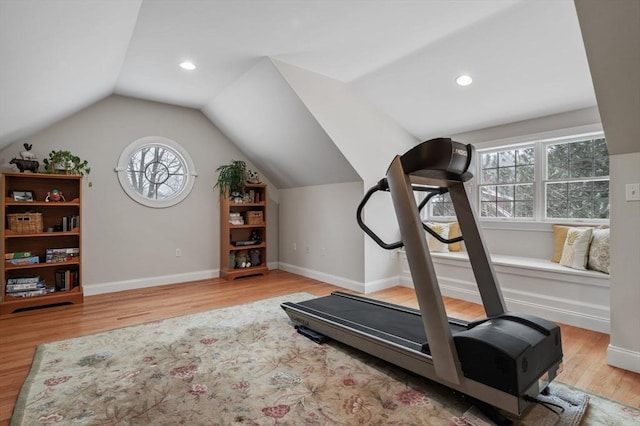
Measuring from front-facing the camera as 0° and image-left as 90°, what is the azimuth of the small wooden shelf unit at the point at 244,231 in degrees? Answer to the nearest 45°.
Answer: approximately 315°

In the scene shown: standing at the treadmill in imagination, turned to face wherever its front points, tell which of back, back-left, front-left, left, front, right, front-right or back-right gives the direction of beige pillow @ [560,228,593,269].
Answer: left

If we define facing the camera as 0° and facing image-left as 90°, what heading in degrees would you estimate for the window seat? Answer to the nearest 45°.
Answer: approximately 45°

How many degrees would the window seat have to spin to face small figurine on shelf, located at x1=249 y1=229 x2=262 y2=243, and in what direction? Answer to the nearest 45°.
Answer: approximately 45° to its right

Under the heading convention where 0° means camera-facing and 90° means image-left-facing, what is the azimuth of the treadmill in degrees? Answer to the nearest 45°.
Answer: approximately 315°

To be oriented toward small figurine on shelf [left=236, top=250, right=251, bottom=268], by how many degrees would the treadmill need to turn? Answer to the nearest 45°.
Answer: approximately 180°

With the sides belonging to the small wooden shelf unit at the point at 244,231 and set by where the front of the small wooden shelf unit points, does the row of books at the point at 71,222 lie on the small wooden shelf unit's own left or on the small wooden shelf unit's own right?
on the small wooden shelf unit's own right
